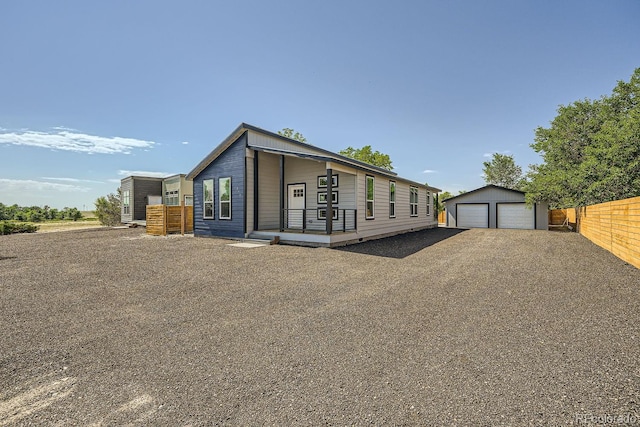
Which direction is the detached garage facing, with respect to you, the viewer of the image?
facing the viewer

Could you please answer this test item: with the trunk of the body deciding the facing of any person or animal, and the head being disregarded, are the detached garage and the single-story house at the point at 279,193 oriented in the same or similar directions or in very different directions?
same or similar directions

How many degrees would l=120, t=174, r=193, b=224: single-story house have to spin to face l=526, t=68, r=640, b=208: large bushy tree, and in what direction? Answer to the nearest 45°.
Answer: approximately 90° to its left

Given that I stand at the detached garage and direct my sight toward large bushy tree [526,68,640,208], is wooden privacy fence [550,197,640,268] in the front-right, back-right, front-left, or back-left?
front-right

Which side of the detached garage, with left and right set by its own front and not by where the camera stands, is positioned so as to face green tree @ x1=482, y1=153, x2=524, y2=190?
back

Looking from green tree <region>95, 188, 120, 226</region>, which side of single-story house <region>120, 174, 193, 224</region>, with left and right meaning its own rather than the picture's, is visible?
right

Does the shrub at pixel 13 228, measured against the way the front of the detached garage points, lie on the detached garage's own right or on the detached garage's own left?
on the detached garage's own right

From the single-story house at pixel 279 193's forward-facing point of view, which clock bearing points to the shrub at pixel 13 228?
The shrub is roughly at 2 o'clock from the single-story house.

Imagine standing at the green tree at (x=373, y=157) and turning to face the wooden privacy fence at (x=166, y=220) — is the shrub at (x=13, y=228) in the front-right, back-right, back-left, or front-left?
front-right

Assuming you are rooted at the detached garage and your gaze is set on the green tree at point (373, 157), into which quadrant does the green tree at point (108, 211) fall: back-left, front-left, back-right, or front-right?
front-left

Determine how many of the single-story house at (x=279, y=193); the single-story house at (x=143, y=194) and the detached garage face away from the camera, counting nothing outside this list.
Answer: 0

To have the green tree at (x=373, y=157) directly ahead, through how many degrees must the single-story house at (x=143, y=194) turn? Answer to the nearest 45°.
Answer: approximately 135° to its left
